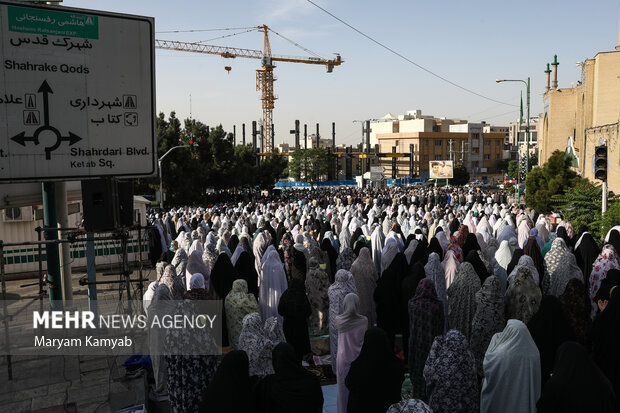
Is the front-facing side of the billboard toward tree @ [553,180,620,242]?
yes

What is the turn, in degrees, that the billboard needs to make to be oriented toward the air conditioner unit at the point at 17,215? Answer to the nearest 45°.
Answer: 0° — it already faces it

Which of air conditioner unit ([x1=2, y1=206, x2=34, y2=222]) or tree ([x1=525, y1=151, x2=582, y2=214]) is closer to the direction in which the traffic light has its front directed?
the air conditioner unit

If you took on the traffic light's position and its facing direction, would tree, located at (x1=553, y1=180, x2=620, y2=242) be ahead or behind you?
behind

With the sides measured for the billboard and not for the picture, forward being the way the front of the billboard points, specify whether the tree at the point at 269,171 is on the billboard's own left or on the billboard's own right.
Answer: on the billboard's own right

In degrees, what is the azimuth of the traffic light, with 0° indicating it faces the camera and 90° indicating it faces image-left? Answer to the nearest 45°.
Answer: approximately 0°

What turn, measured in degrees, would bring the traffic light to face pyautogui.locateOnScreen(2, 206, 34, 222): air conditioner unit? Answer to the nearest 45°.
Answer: approximately 90° to its right

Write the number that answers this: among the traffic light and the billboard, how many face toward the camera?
2

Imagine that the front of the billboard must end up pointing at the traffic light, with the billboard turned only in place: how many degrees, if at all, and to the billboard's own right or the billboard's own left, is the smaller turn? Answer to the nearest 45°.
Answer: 0° — it already faces it
